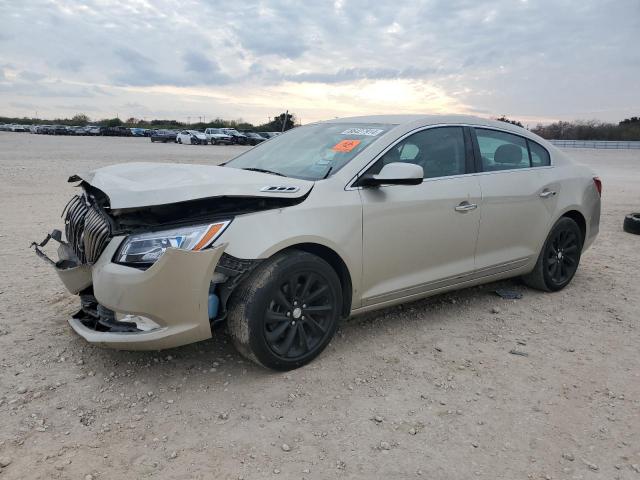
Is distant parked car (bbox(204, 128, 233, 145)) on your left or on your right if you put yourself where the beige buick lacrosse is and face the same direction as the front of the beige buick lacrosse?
on your right

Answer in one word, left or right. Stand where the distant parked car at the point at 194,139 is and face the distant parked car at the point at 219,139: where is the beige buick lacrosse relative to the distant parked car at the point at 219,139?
right

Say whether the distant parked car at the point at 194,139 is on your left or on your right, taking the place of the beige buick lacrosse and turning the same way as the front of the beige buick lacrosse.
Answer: on your right
